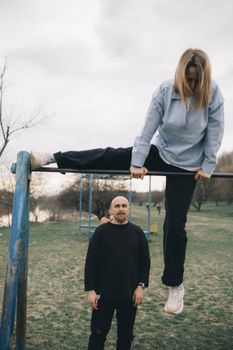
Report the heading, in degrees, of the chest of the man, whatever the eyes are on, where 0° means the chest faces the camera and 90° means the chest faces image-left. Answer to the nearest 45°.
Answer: approximately 0°

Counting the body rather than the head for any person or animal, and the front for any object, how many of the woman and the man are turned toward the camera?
2
